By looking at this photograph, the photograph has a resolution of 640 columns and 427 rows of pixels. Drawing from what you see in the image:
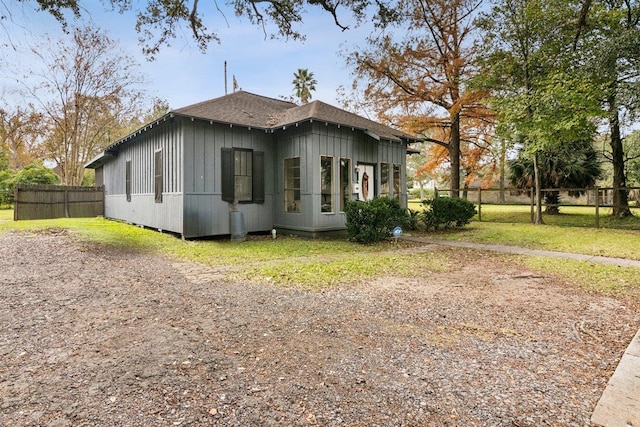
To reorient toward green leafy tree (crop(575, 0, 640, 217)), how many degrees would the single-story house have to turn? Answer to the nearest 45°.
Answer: approximately 45° to its left

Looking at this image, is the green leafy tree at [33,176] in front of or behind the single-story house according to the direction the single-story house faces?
behind

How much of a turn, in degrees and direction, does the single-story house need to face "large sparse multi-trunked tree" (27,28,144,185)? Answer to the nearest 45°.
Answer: approximately 180°

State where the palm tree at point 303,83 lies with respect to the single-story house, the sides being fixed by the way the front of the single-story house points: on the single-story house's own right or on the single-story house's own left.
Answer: on the single-story house's own left

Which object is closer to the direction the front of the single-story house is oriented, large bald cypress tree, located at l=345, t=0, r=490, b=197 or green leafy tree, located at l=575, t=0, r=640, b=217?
the green leafy tree

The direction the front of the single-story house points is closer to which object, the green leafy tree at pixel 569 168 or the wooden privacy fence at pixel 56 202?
the green leafy tree

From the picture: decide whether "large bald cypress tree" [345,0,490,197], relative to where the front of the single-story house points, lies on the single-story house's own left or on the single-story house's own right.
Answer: on the single-story house's own left

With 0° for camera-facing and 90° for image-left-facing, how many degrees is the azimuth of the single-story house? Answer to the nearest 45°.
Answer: approximately 315°
